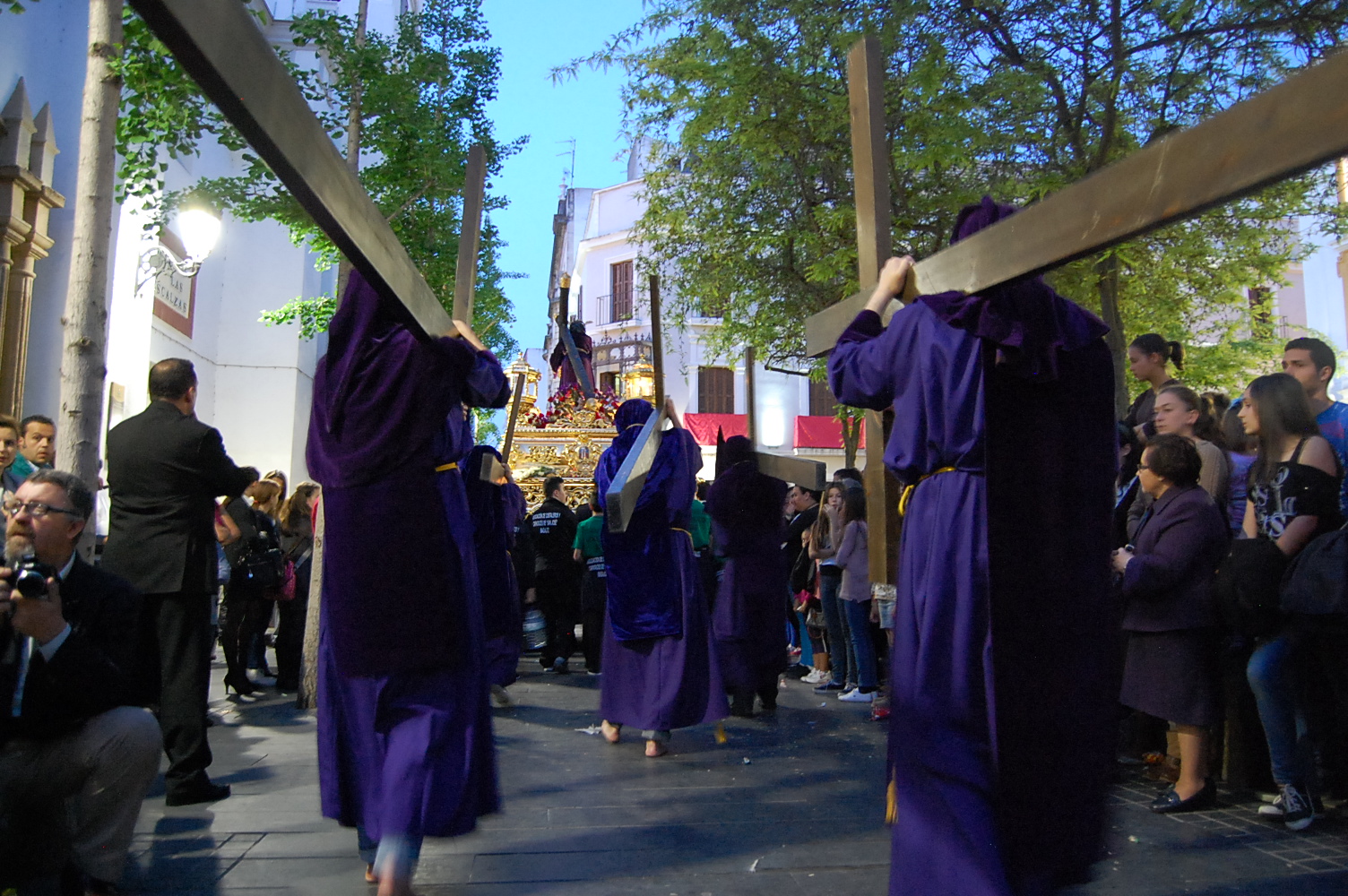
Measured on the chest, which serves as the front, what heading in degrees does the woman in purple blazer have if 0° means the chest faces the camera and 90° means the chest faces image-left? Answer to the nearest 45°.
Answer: approximately 90°

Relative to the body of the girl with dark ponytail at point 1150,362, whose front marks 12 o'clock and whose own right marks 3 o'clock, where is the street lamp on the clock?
The street lamp is roughly at 12 o'clock from the girl with dark ponytail.

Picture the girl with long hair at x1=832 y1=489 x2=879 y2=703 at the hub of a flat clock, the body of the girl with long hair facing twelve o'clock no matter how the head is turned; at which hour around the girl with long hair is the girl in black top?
The girl in black top is roughly at 8 o'clock from the girl with long hair.

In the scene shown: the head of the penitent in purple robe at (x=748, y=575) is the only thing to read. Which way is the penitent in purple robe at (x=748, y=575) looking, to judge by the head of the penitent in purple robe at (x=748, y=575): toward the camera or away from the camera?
away from the camera

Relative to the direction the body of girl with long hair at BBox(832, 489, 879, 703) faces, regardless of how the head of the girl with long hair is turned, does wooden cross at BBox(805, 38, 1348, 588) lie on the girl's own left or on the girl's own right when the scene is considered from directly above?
on the girl's own left

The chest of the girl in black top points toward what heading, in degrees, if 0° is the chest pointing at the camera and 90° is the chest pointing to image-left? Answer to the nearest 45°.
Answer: approximately 45°

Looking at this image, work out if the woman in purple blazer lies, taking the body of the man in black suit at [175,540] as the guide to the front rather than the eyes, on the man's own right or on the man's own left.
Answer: on the man's own right

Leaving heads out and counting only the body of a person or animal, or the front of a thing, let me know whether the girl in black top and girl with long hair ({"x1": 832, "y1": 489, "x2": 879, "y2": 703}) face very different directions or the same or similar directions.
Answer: same or similar directions

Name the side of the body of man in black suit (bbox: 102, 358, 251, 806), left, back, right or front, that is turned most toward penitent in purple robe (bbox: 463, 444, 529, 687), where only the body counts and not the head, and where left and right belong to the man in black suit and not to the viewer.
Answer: front

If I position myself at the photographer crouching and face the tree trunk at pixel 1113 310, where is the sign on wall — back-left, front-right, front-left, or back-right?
front-left

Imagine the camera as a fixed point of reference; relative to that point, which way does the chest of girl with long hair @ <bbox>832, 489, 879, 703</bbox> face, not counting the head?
to the viewer's left

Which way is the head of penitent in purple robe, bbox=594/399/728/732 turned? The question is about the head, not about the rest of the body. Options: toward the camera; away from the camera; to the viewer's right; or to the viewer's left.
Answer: away from the camera
